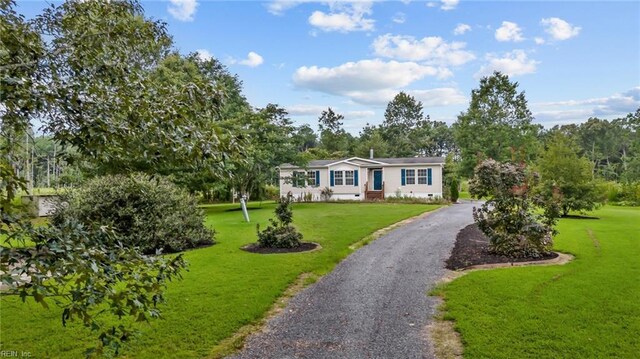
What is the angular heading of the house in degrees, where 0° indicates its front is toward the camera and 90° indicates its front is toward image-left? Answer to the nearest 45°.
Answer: approximately 0°

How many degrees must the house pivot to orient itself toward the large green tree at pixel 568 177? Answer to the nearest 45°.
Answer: approximately 45° to its left
